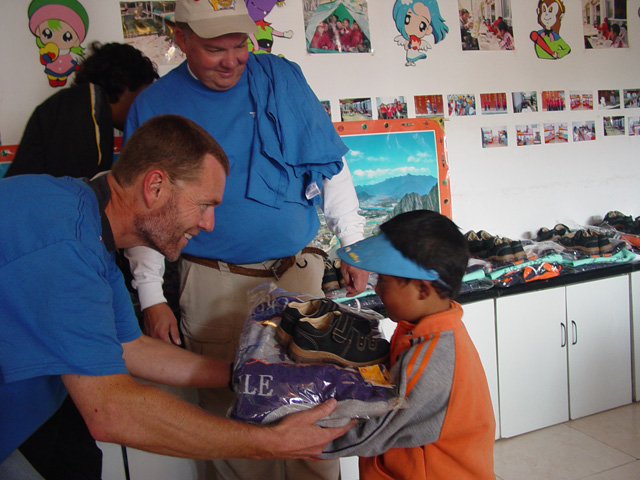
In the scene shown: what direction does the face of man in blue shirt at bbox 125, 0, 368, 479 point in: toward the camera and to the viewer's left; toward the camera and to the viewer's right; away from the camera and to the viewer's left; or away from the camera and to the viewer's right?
toward the camera and to the viewer's right

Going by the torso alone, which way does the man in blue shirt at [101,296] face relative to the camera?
to the viewer's right

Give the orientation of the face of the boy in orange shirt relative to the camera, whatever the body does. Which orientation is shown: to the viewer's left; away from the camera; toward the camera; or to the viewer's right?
to the viewer's left

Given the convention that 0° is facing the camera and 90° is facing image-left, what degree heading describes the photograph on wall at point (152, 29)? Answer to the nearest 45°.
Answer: approximately 0°

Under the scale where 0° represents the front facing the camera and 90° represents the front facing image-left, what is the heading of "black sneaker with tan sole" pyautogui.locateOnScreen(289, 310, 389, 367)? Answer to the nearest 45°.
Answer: approximately 270°

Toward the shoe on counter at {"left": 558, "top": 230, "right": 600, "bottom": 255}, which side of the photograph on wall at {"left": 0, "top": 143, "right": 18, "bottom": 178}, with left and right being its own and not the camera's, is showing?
left

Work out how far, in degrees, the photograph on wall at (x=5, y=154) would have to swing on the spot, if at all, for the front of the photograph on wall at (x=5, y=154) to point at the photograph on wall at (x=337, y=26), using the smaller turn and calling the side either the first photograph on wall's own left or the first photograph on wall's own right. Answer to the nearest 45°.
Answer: approximately 90° to the first photograph on wall's own left

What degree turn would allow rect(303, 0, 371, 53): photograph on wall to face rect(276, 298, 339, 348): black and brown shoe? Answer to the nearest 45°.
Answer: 0° — it already faces it
